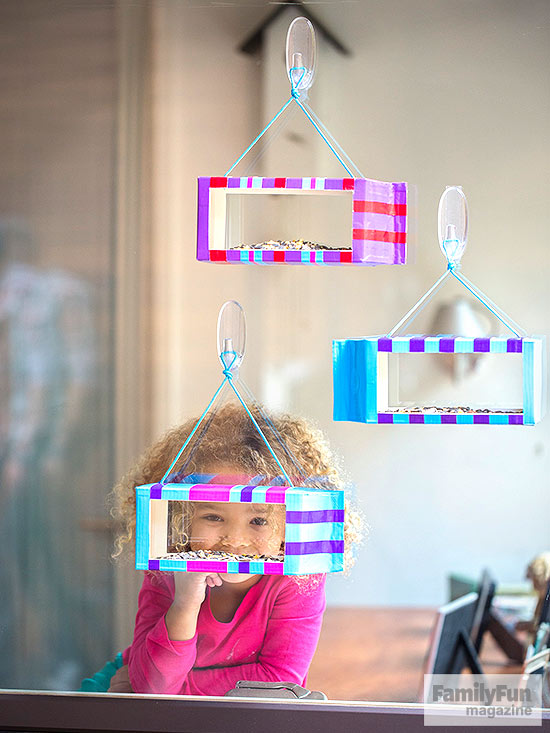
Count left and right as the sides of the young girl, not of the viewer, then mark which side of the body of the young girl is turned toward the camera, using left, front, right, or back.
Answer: front
